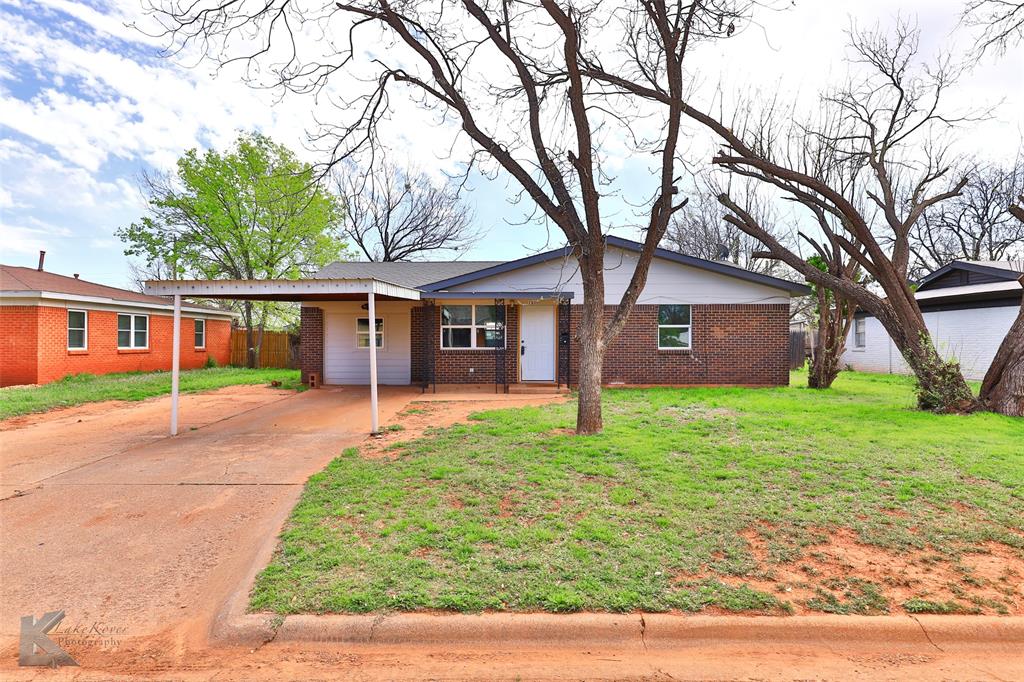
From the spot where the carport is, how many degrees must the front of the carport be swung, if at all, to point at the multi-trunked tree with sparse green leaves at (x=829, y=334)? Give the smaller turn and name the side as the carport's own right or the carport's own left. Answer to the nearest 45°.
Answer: approximately 90° to the carport's own left

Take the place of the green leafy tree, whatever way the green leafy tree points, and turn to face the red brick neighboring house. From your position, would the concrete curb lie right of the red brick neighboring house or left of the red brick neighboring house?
left

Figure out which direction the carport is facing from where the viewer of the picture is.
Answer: facing the viewer

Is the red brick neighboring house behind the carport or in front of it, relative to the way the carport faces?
behind

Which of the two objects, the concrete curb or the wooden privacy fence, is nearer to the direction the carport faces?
the concrete curb

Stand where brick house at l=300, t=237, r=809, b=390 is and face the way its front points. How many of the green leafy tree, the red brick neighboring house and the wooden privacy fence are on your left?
0

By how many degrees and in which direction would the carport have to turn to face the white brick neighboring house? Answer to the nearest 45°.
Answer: approximately 90° to its left

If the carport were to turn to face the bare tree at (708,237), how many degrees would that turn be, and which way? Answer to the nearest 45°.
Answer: approximately 135° to its left

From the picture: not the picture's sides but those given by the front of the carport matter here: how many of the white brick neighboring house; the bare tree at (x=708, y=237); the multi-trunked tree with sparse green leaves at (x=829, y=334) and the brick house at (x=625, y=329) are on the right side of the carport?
0

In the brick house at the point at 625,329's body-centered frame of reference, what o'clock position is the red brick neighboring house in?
The red brick neighboring house is roughly at 3 o'clock from the brick house.

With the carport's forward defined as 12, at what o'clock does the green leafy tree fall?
The green leafy tree is roughly at 6 o'clock from the carport.

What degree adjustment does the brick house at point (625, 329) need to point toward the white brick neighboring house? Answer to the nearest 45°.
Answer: approximately 90° to its left

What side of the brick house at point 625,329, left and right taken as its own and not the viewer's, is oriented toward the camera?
front

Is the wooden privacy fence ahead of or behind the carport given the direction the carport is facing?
behind

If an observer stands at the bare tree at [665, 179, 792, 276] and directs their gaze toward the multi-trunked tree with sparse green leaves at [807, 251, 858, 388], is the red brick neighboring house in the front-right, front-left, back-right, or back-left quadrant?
front-right

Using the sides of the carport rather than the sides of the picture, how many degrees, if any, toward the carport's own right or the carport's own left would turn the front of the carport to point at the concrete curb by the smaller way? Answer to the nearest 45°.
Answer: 0° — it already faces it

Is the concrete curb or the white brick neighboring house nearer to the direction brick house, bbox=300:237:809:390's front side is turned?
the concrete curb
